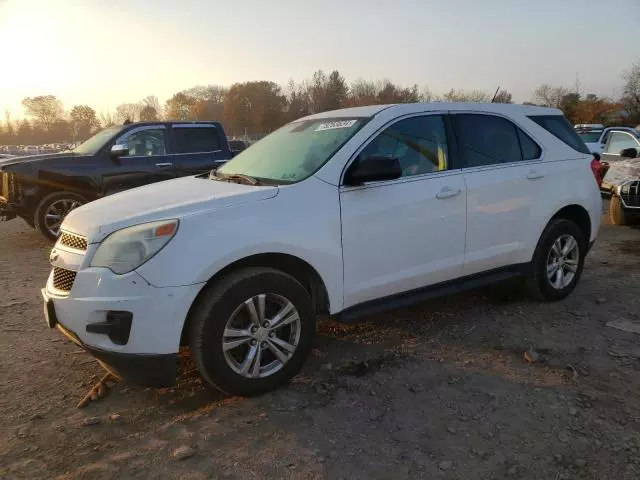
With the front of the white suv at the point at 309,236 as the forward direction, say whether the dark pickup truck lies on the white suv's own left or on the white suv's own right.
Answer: on the white suv's own right

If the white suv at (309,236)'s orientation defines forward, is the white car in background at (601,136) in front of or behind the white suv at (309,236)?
behind

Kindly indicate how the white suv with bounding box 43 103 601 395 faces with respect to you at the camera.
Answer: facing the viewer and to the left of the viewer

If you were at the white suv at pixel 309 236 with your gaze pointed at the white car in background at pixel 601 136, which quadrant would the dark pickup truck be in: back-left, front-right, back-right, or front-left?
front-left

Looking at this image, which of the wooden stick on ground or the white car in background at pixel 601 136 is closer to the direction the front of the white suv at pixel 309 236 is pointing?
the wooden stick on ground

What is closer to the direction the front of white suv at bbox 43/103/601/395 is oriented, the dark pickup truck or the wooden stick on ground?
the wooden stick on ground
